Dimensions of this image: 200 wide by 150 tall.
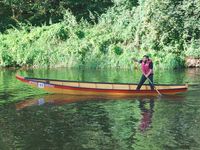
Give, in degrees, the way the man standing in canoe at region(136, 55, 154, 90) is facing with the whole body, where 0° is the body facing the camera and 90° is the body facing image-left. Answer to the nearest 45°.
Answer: approximately 45°

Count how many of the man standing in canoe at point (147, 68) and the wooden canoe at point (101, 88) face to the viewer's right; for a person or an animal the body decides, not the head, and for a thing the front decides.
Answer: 0

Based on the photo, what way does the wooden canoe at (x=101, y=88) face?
to the viewer's left
